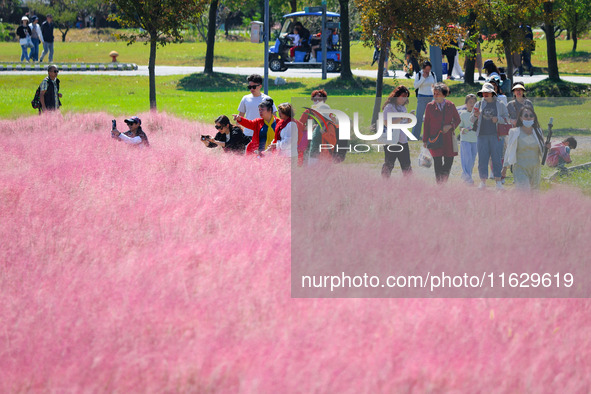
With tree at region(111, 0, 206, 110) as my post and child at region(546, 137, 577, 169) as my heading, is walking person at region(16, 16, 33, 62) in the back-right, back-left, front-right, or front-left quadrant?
back-left

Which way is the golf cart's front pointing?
to the viewer's left

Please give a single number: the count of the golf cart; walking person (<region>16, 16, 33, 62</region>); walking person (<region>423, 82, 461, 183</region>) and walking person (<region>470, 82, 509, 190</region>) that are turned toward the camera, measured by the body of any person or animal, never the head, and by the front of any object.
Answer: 3

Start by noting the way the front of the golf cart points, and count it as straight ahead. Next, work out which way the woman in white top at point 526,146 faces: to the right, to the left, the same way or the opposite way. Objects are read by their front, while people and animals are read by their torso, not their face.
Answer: to the left

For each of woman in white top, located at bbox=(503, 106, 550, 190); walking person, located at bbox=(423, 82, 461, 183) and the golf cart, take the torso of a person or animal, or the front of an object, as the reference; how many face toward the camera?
2

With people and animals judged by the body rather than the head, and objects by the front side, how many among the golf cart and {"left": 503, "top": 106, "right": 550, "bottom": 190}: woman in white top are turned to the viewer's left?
1

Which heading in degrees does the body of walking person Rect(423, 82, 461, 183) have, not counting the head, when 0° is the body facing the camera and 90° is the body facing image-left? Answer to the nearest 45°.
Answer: approximately 0°

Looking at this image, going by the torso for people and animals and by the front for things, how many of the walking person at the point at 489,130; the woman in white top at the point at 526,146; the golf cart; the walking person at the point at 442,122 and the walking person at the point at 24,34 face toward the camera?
4

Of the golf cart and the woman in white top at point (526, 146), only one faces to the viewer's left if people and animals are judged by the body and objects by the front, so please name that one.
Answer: the golf cart
